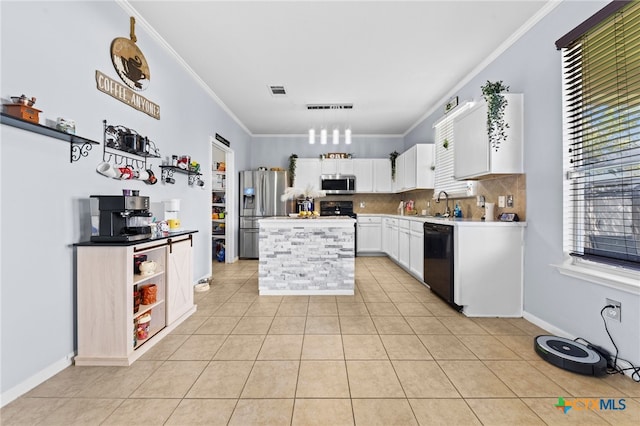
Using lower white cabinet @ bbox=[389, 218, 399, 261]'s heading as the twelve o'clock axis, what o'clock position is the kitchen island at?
The kitchen island is roughly at 10 o'clock from the lower white cabinet.

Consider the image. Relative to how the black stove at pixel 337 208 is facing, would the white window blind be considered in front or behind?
in front

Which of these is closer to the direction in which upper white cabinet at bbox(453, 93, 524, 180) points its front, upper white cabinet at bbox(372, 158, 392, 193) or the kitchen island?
the kitchen island

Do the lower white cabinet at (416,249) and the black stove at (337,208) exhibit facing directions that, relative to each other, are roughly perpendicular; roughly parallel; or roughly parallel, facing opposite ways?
roughly perpendicular

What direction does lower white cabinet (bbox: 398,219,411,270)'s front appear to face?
to the viewer's left

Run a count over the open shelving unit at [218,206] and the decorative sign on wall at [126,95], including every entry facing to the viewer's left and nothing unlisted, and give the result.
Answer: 0

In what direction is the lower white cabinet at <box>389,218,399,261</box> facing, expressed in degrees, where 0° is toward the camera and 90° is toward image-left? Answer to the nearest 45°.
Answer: approximately 90°

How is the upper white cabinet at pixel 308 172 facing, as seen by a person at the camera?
facing the viewer

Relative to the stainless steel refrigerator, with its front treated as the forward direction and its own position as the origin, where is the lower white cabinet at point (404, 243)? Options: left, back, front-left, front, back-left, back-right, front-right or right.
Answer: front-left

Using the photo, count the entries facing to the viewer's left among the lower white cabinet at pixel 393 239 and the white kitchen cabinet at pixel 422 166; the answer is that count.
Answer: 2

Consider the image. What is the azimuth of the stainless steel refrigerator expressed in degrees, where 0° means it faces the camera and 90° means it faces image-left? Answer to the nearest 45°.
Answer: approximately 0°

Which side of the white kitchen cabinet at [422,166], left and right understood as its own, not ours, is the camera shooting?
left

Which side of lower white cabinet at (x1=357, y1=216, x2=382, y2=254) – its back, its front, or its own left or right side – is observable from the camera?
front

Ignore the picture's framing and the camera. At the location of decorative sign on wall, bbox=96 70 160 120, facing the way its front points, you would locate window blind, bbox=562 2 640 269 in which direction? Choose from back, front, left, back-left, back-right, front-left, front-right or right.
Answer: front
